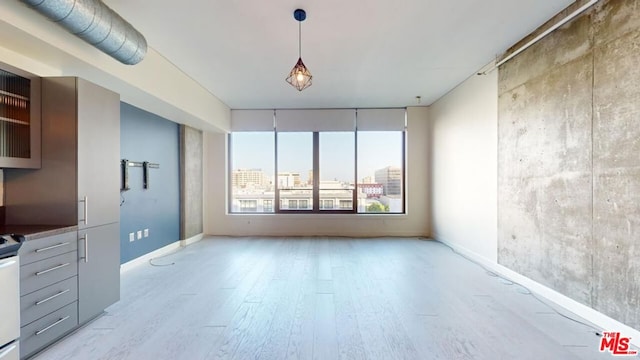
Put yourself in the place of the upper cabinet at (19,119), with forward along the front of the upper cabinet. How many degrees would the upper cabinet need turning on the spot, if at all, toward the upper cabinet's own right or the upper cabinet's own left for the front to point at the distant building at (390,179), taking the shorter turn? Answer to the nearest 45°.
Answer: approximately 45° to the upper cabinet's own left

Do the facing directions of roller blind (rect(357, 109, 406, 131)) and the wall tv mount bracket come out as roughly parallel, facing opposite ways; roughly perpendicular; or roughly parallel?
roughly perpendicular

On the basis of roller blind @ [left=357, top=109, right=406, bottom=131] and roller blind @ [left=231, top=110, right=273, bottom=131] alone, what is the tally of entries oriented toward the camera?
2

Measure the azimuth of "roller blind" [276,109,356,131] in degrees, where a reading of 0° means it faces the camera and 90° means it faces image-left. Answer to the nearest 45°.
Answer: approximately 0°

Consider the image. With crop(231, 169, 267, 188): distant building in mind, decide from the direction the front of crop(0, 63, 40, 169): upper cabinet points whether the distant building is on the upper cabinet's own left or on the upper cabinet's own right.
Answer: on the upper cabinet's own left

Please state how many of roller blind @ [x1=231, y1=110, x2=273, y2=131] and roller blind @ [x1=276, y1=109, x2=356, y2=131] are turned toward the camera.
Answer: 2

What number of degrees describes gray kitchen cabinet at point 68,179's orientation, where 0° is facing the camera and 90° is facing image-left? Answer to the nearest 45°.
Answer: approximately 315°

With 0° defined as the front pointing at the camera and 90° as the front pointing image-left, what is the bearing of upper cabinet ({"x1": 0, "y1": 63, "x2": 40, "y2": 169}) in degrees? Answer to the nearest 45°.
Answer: approximately 315°

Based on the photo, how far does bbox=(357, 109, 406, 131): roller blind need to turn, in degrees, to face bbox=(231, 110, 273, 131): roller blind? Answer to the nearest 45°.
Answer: approximately 90° to its right

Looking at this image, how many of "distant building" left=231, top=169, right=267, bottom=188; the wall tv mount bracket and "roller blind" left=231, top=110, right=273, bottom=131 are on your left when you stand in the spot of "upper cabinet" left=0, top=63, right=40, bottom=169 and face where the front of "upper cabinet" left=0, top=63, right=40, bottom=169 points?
3

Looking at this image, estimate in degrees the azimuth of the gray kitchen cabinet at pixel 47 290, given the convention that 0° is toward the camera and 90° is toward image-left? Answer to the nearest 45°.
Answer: approximately 315°

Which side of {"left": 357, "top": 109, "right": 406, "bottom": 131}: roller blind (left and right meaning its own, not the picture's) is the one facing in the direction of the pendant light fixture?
front

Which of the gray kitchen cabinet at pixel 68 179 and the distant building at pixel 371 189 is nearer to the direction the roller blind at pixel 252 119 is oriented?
the gray kitchen cabinet
